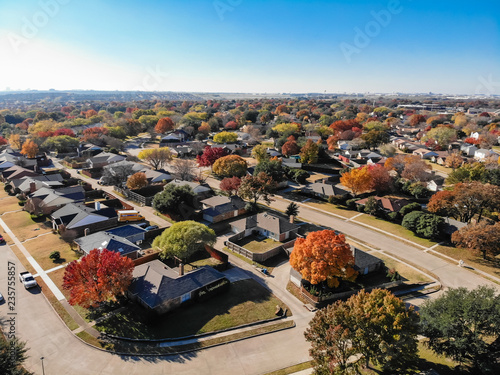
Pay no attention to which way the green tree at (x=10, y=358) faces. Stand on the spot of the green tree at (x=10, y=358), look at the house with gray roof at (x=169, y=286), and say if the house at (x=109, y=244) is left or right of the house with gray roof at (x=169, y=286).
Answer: left

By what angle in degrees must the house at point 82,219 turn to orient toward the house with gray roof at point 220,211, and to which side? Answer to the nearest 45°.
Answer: approximately 135° to its left

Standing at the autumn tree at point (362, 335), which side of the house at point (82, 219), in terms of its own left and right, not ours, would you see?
left

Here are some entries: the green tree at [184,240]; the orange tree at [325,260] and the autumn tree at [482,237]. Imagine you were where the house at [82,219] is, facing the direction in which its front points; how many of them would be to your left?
3

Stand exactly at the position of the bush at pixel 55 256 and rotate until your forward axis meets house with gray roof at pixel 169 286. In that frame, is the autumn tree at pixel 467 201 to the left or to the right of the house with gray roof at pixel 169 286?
left

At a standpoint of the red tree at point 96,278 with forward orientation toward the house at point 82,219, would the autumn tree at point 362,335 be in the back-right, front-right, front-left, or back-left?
back-right

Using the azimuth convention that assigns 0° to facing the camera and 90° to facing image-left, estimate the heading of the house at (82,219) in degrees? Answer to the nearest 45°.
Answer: approximately 45°
